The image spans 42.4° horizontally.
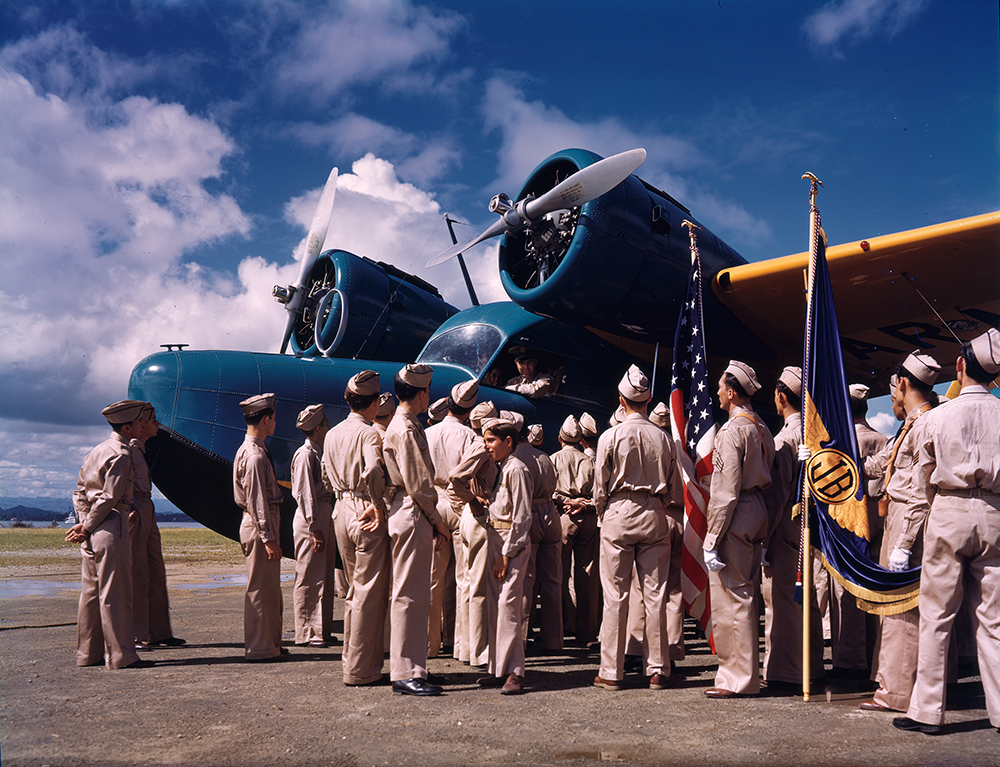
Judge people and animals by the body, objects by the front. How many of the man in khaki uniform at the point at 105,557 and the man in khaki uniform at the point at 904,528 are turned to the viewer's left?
1

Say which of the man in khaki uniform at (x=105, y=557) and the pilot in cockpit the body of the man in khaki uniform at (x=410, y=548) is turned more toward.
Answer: the pilot in cockpit

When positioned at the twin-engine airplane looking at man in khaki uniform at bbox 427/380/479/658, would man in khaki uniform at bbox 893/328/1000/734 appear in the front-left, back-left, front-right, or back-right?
front-left

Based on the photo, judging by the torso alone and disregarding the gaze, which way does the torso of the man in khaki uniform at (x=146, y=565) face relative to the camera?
to the viewer's right

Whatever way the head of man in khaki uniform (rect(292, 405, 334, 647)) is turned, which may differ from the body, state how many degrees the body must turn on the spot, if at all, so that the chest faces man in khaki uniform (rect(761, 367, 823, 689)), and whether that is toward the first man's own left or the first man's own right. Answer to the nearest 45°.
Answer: approximately 45° to the first man's own right

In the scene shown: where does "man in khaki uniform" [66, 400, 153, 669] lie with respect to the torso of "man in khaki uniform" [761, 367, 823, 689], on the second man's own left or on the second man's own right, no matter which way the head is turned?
on the second man's own left

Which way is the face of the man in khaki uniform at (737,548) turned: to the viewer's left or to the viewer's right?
to the viewer's left

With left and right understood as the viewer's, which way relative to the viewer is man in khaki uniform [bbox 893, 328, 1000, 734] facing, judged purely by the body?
facing away from the viewer and to the left of the viewer

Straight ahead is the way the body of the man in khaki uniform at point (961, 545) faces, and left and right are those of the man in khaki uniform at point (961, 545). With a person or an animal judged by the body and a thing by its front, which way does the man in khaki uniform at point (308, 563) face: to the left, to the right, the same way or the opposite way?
to the right

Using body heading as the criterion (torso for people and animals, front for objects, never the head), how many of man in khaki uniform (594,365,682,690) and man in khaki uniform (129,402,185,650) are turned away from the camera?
1

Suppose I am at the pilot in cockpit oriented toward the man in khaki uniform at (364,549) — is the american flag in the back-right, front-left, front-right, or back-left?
front-left

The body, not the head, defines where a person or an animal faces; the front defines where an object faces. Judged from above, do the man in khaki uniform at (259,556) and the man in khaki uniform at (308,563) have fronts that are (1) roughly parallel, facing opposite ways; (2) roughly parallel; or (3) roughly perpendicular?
roughly parallel

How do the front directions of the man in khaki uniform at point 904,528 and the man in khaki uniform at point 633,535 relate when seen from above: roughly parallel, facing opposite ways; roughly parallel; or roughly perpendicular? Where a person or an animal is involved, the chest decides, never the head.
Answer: roughly perpendicular

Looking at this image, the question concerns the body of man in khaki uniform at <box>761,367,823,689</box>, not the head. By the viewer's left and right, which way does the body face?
facing away from the viewer and to the left of the viewer

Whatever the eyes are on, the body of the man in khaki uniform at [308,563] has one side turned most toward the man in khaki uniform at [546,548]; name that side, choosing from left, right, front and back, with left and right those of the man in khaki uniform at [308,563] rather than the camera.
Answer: front
